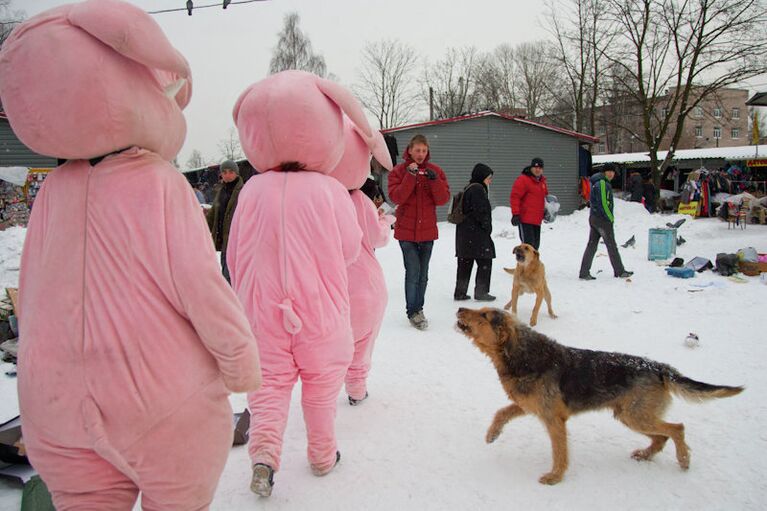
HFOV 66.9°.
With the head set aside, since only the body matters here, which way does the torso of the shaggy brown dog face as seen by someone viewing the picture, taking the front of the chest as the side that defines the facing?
to the viewer's left

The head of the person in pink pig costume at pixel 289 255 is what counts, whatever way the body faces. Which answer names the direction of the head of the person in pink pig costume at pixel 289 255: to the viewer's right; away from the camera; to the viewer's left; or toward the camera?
away from the camera

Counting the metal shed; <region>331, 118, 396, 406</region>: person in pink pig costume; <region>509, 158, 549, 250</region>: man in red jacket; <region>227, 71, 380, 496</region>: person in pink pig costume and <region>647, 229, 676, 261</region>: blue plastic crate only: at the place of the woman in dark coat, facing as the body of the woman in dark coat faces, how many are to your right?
2

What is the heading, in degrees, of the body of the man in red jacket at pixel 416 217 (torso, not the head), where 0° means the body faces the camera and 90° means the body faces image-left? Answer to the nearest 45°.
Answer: approximately 0°

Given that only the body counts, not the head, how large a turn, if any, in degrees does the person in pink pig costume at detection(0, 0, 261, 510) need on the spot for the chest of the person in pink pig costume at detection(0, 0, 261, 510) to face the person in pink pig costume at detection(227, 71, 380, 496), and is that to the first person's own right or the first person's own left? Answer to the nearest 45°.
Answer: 0° — they already face them

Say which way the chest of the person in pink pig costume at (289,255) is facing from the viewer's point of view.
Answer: away from the camera

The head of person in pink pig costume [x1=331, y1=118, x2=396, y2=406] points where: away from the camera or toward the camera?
away from the camera

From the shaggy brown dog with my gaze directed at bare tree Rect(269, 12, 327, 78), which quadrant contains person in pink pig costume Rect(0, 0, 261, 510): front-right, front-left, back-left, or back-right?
back-left

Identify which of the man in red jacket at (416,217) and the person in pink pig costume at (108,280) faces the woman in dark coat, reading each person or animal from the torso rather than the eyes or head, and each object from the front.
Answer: the person in pink pig costume

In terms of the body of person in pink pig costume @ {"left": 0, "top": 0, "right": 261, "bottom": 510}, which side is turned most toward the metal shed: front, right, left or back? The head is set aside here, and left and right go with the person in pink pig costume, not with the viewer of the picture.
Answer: front

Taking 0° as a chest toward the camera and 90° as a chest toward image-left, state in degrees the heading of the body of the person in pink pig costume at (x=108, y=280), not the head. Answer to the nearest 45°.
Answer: approximately 225°

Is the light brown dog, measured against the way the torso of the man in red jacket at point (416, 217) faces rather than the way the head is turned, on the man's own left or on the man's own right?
on the man's own left
